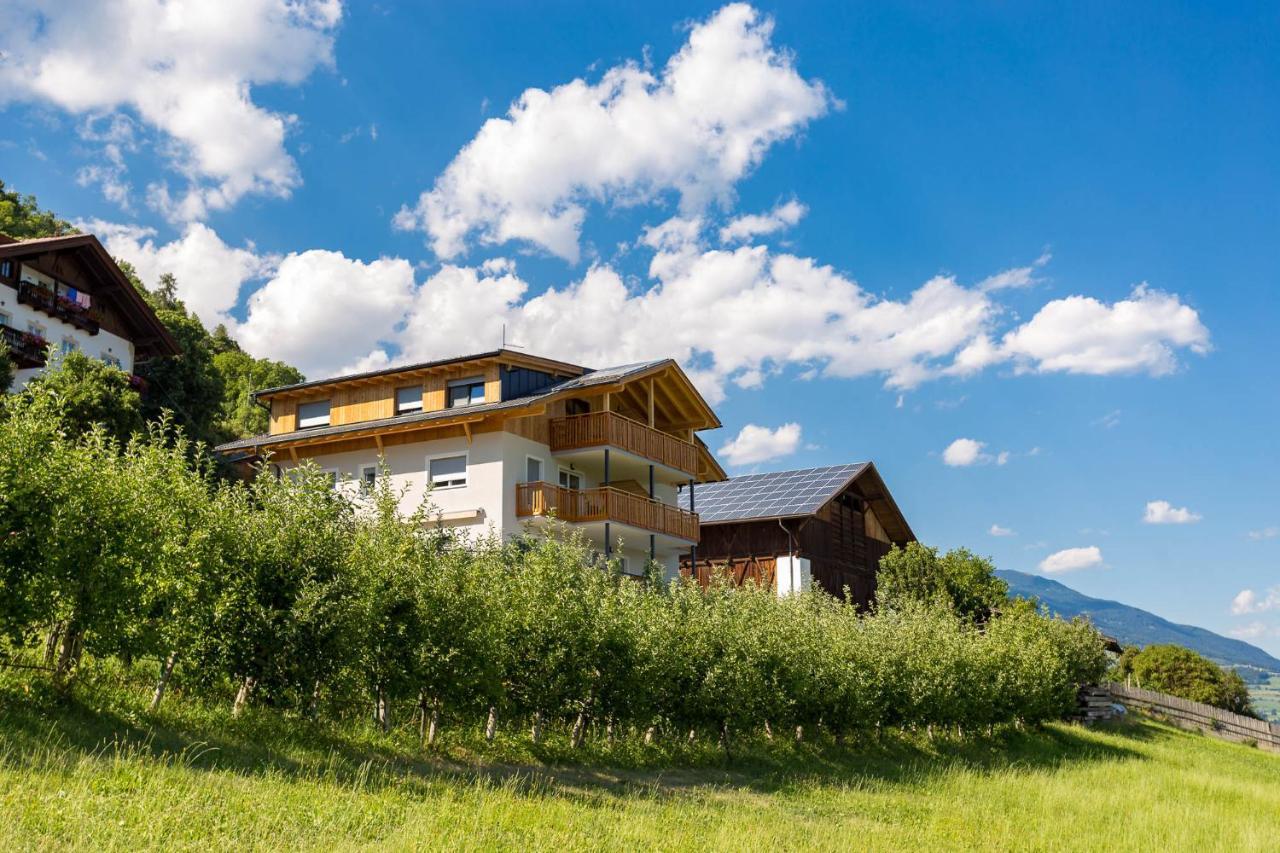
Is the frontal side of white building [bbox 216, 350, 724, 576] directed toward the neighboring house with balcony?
no

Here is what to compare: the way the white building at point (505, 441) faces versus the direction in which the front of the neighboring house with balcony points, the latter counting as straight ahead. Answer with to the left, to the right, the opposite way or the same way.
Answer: the same way

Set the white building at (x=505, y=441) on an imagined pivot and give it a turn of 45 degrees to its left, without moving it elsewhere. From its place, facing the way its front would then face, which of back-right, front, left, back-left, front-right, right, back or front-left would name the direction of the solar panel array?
front-left

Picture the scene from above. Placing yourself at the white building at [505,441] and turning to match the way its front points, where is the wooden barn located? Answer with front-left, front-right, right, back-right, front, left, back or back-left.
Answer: left

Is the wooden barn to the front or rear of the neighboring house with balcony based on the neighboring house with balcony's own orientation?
to the front

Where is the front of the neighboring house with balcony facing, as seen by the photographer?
facing the viewer and to the right of the viewer

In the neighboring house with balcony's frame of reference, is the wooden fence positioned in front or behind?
in front

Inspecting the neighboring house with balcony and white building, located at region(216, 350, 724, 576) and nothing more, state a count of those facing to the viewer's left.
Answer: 0

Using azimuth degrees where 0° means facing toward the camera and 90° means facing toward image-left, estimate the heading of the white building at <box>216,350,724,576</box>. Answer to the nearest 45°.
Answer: approximately 315°
